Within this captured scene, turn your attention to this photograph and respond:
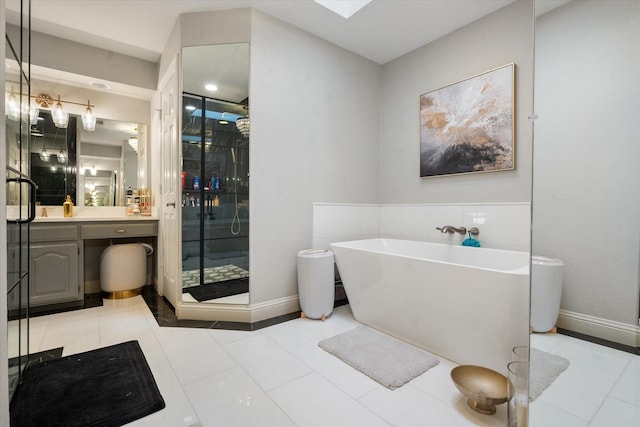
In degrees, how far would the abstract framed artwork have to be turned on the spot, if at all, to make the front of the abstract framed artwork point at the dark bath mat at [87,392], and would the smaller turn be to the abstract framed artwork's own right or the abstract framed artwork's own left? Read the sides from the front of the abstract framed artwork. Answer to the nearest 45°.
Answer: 0° — it already faces it

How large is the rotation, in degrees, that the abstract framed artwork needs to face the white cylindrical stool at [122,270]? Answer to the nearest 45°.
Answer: approximately 45° to its right

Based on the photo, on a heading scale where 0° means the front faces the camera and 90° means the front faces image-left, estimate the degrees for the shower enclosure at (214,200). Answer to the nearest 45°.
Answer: approximately 0°

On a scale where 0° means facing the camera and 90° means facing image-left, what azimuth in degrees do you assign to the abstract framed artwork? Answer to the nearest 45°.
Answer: approximately 45°

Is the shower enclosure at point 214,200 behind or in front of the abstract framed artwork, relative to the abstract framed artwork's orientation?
in front

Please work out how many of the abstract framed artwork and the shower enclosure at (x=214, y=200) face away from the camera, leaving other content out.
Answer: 0

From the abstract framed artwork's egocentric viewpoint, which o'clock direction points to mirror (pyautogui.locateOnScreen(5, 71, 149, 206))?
The mirror is roughly at 1 o'clock from the abstract framed artwork.

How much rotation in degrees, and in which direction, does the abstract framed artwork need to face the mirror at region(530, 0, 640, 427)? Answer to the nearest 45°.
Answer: approximately 45° to its left

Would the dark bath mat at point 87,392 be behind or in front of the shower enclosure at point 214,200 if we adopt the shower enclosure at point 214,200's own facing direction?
in front
